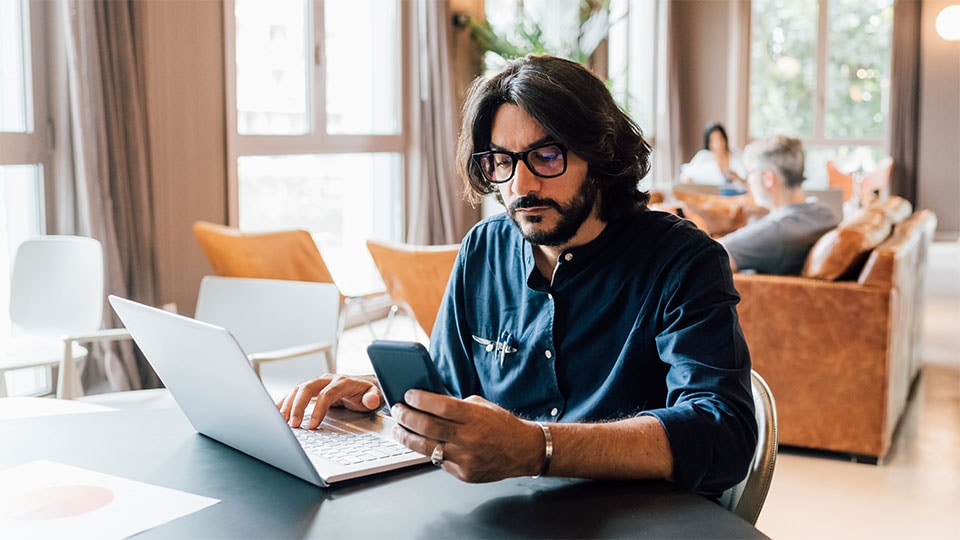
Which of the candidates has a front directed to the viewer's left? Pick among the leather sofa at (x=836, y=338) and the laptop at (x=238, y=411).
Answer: the leather sofa

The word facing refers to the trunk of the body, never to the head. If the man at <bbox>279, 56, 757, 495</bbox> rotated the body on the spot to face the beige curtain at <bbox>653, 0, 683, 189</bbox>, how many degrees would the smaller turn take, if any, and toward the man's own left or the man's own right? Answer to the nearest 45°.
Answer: approximately 135° to the man's own right

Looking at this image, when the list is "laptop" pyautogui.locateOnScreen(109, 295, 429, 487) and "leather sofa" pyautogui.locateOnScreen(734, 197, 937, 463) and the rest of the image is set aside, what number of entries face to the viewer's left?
1

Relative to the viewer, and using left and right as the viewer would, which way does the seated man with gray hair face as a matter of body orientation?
facing away from the viewer and to the left of the viewer

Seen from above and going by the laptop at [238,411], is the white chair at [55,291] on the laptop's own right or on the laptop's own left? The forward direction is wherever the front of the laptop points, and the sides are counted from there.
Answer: on the laptop's own left

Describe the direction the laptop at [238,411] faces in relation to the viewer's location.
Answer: facing away from the viewer and to the right of the viewer

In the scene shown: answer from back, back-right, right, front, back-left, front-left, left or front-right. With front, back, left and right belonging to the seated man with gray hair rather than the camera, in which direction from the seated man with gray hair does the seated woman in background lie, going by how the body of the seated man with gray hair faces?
front-right

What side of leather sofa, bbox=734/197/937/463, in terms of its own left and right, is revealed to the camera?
left

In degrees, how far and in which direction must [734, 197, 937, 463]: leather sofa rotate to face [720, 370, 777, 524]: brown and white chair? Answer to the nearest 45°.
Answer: approximately 90° to its left
